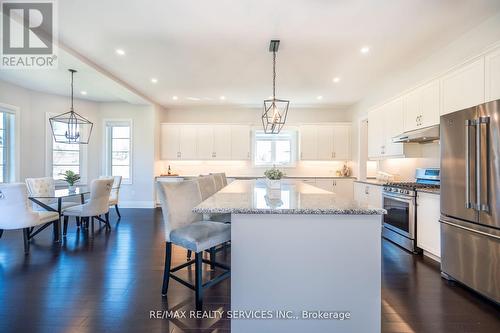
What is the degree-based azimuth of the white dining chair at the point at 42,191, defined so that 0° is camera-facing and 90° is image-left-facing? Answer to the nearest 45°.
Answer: approximately 315°

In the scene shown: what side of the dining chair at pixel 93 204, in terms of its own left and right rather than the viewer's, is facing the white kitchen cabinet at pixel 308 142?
back

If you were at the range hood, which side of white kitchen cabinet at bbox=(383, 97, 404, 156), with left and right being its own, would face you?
left

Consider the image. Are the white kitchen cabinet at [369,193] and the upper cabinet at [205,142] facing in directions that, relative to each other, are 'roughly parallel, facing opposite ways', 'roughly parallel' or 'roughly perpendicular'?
roughly perpendicular

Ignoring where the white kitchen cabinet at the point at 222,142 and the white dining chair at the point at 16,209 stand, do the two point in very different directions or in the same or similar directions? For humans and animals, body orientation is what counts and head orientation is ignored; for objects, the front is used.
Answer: very different directions

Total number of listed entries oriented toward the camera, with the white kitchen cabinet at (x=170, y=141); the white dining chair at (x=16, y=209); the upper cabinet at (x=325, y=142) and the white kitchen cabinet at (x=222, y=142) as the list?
3

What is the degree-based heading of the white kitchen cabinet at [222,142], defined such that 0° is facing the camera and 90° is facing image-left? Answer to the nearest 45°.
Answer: approximately 0°

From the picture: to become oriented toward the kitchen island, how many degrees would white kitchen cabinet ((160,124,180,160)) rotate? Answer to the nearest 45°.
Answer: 0° — it already faces it

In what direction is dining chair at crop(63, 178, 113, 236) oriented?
to the viewer's left

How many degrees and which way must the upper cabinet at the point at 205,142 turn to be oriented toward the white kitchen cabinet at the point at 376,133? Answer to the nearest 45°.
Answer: approximately 45° to its left
